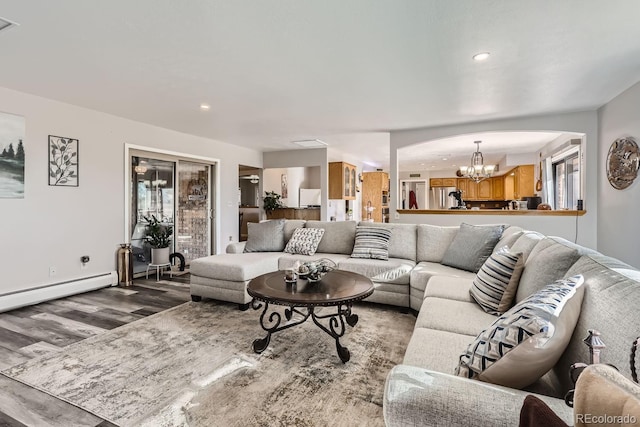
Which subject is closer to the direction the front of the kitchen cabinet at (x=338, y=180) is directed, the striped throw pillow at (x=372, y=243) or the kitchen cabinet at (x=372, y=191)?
the striped throw pillow

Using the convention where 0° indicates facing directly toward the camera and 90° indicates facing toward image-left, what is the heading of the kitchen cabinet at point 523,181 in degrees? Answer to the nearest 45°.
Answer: approximately 45°

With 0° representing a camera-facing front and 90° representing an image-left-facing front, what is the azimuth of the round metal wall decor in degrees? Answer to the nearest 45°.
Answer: approximately 45°

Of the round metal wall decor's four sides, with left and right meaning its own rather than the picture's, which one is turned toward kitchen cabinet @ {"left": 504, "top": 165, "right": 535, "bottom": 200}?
right

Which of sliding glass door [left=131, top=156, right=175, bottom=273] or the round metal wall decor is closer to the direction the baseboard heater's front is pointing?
the round metal wall decor

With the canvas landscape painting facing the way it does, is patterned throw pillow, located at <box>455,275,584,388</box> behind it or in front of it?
in front

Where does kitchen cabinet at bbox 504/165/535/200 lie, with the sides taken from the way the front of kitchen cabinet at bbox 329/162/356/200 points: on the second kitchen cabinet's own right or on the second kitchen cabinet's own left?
on the second kitchen cabinet's own left
